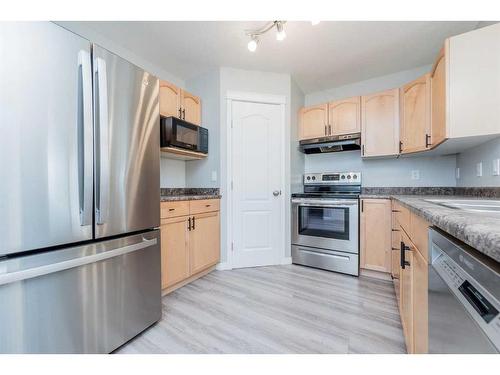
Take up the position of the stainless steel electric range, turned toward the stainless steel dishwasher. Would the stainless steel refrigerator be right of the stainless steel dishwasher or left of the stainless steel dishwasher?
right

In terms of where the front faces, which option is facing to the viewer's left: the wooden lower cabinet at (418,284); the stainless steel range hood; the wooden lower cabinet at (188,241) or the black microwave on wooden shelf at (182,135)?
the wooden lower cabinet at (418,284)

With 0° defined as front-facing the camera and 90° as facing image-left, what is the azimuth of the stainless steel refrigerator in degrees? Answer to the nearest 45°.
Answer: approximately 315°

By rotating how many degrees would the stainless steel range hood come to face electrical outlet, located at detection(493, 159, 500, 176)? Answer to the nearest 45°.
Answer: approximately 45° to its left

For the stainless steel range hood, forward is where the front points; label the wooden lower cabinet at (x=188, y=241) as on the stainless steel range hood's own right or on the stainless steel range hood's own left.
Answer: on the stainless steel range hood's own right

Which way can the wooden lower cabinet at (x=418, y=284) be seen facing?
to the viewer's left

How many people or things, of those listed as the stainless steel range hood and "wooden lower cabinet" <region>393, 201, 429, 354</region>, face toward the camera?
1
